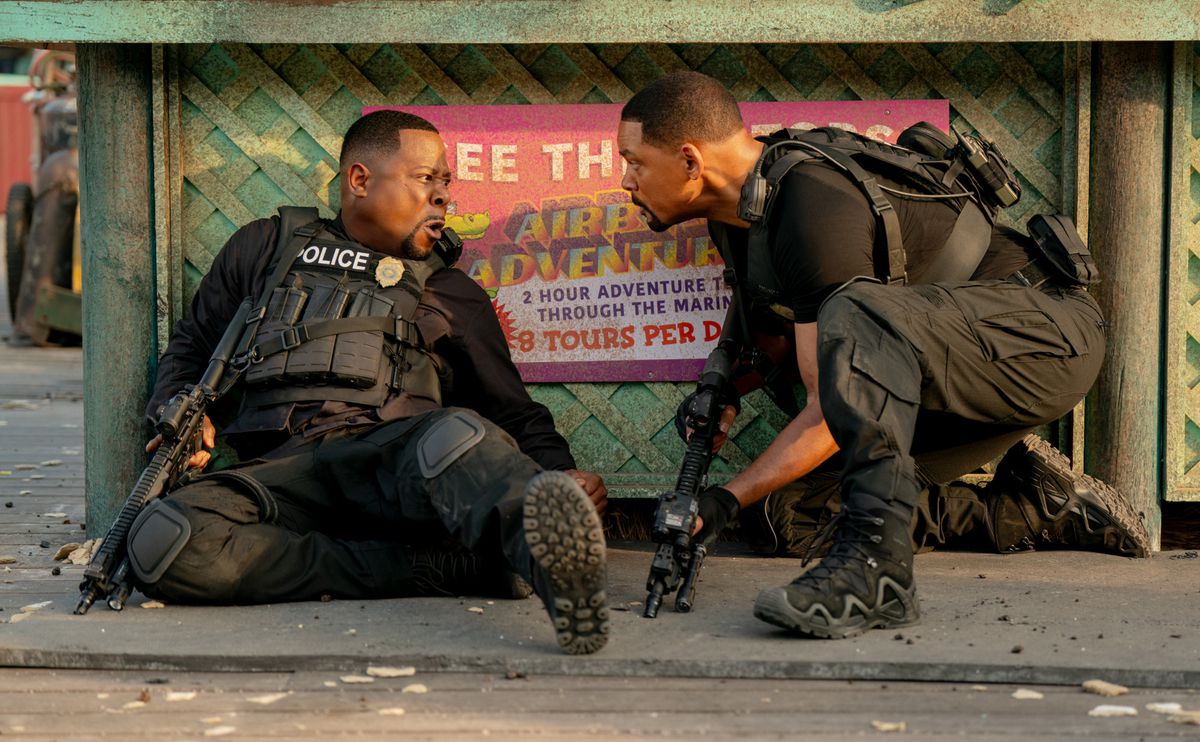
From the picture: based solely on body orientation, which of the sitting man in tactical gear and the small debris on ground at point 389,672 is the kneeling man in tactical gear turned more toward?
the sitting man in tactical gear

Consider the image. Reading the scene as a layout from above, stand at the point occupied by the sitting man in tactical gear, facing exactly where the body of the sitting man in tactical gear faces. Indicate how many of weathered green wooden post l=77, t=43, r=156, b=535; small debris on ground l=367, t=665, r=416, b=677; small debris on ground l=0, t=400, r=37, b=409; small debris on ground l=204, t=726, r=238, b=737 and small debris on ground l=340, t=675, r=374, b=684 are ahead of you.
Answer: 3

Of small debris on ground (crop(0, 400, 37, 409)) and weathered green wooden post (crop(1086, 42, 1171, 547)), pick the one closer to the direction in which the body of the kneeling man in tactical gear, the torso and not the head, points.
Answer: the small debris on ground

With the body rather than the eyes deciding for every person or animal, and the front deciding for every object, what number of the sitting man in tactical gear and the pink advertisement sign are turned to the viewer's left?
0

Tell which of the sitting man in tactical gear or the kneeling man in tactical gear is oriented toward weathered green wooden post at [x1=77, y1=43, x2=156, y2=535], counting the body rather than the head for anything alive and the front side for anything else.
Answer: the kneeling man in tactical gear

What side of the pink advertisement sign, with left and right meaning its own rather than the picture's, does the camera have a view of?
front

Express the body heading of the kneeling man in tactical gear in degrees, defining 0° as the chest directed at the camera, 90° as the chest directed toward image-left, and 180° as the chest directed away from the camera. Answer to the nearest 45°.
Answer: approximately 90°

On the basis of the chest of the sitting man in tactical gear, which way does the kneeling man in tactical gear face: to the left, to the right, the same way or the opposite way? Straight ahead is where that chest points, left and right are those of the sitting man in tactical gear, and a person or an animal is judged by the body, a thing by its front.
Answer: to the right

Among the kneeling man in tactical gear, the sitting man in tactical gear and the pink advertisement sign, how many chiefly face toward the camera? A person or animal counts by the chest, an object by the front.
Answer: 2

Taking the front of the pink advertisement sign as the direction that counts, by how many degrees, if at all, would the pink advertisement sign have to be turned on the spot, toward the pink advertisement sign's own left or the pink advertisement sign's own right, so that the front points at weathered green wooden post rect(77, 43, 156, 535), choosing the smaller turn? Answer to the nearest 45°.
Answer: approximately 90° to the pink advertisement sign's own right

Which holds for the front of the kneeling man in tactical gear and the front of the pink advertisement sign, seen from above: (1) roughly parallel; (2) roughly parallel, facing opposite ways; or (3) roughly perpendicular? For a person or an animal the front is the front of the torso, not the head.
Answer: roughly perpendicular

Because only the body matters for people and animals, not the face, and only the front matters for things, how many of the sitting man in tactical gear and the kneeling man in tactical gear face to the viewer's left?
1

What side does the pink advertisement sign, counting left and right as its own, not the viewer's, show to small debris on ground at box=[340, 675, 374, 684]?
front

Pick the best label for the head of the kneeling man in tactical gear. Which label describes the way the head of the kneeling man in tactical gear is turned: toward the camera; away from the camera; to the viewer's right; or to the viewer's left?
to the viewer's left
